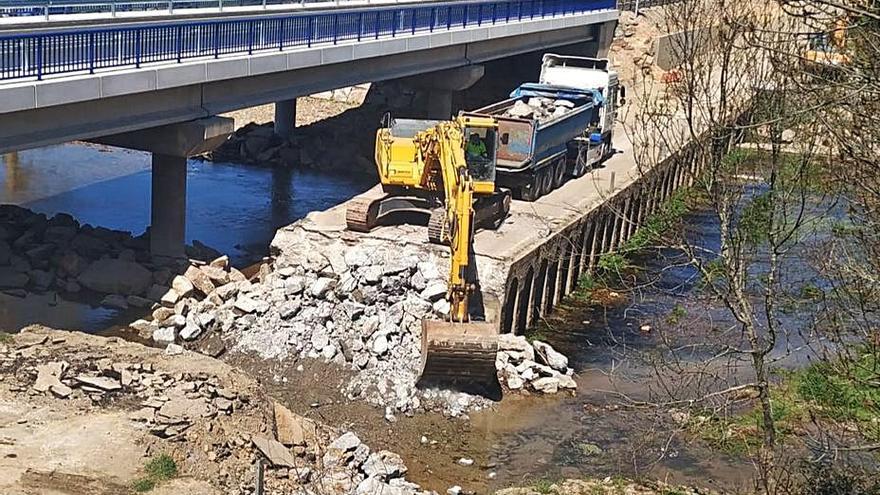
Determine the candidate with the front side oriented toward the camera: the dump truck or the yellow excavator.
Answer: the yellow excavator

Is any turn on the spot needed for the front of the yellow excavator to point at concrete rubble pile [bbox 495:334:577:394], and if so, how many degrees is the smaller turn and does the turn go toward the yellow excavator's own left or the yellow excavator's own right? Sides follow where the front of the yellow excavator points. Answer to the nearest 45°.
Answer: approximately 45° to the yellow excavator's own left

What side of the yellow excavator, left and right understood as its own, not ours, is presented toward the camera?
front

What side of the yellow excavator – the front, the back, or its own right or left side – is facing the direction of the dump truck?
back

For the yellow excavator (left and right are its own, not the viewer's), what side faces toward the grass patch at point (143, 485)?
front

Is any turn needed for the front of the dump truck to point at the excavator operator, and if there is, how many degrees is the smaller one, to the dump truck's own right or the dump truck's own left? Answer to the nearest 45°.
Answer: approximately 135° to the dump truck's own right

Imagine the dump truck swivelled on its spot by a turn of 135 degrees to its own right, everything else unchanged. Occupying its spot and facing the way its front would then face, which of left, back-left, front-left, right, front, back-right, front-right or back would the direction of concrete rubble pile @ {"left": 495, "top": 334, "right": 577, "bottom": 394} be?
front

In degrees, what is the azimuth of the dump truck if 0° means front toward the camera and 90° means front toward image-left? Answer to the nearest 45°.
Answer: approximately 225°

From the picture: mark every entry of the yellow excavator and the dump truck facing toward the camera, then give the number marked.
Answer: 1

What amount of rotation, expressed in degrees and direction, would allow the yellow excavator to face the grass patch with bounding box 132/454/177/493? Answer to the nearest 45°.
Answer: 0° — it already faces it

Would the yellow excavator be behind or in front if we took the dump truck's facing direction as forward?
behind

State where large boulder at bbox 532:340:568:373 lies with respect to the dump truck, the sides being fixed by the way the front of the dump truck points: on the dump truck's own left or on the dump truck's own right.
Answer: on the dump truck's own right

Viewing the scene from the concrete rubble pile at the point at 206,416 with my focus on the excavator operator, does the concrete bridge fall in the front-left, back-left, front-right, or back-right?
front-left
